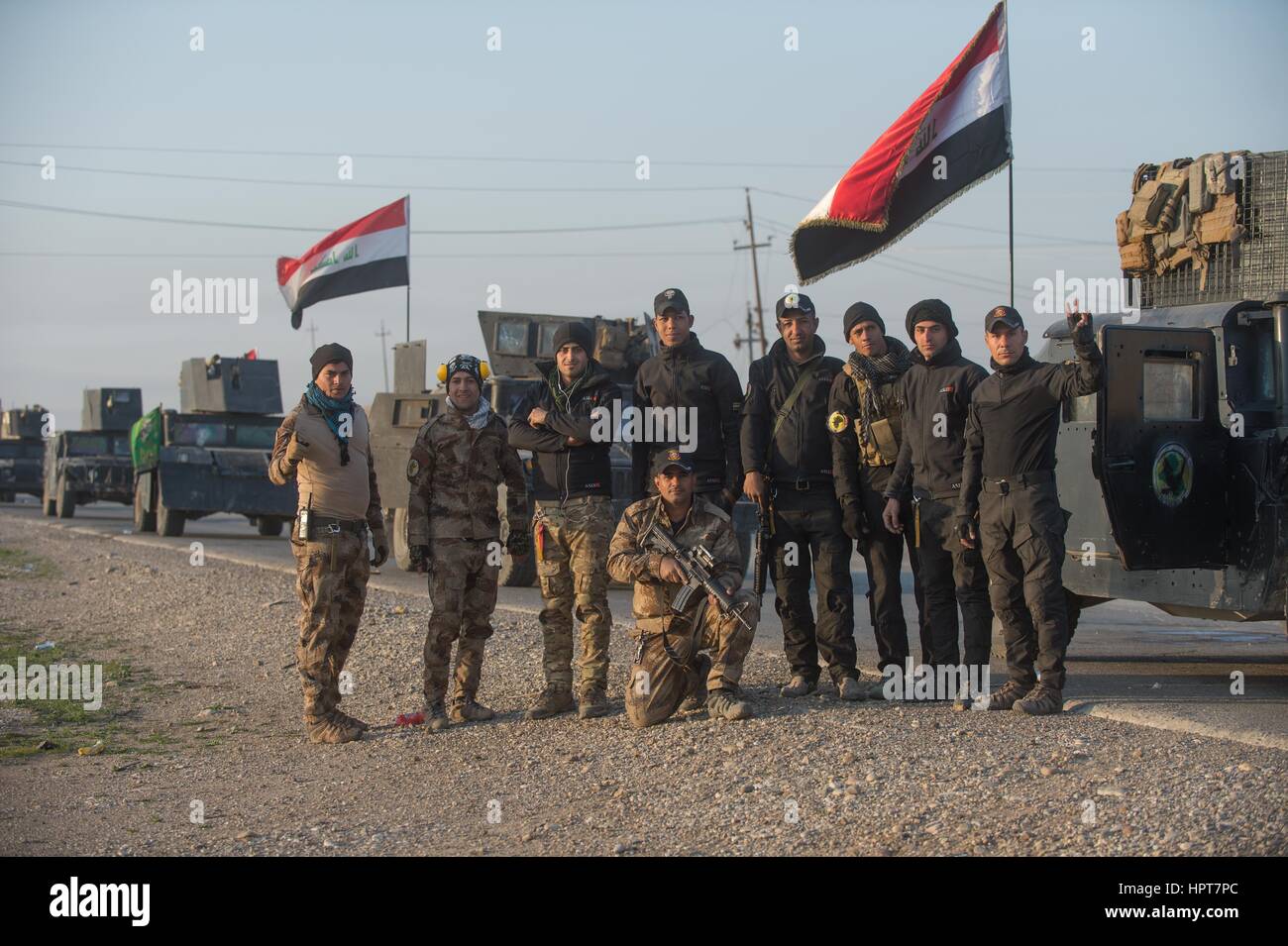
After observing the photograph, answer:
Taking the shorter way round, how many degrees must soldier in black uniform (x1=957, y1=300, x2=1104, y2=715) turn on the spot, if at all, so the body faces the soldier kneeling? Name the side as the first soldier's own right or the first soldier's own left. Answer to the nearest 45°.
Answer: approximately 45° to the first soldier's own right

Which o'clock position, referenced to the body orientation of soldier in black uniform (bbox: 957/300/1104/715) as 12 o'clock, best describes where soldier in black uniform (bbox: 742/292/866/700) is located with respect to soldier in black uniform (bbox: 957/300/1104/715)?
soldier in black uniform (bbox: 742/292/866/700) is roughly at 2 o'clock from soldier in black uniform (bbox: 957/300/1104/715).

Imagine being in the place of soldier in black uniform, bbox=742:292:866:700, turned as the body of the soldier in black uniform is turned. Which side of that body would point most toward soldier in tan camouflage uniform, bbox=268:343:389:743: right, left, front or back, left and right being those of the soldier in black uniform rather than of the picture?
right

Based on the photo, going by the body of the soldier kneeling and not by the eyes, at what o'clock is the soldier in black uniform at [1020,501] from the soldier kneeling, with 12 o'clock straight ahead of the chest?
The soldier in black uniform is roughly at 9 o'clock from the soldier kneeling.

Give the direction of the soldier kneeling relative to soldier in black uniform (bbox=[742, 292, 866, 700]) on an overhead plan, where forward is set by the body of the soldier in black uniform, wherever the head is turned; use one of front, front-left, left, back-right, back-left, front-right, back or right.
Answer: front-right

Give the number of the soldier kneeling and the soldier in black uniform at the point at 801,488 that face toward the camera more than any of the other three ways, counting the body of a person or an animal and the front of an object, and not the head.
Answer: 2

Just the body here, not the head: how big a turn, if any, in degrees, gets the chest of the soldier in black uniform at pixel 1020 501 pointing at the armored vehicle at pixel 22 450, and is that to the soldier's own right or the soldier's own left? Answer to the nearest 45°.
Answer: approximately 90° to the soldier's own right
